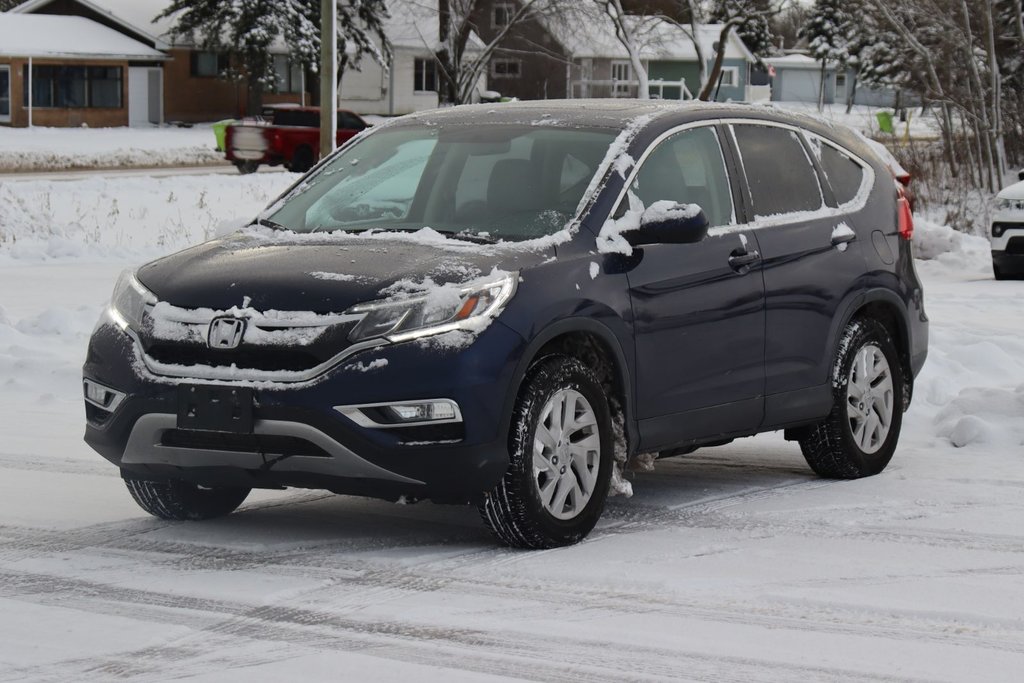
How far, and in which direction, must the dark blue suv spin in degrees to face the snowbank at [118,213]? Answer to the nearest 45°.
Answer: approximately 135° to its right

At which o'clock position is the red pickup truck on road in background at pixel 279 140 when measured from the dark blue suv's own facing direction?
The red pickup truck on road in background is roughly at 4 o'clock from the dark blue suv.

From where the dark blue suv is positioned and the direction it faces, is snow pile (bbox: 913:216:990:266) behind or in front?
behind

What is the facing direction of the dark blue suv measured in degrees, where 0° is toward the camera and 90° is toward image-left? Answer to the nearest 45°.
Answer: approximately 45°

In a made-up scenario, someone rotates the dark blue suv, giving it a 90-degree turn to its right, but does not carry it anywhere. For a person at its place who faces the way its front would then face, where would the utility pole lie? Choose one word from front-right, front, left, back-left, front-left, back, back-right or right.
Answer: front-right
